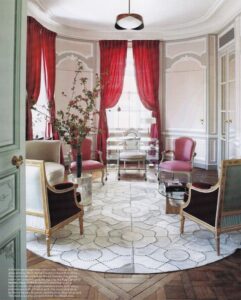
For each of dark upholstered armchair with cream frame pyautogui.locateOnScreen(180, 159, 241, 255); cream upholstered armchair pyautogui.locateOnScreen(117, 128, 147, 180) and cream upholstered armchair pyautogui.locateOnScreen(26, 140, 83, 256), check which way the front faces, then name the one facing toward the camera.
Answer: cream upholstered armchair pyautogui.locateOnScreen(117, 128, 147, 180)

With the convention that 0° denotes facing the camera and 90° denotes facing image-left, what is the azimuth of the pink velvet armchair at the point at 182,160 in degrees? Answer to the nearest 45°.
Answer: approximately 45°

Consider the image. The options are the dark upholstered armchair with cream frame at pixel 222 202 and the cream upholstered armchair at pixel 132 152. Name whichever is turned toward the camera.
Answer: the cream upholstered armchair at pixel 132 152

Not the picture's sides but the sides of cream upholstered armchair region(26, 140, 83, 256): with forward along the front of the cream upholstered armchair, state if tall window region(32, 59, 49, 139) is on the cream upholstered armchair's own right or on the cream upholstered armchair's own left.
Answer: on the cream upholstered armchair's own left

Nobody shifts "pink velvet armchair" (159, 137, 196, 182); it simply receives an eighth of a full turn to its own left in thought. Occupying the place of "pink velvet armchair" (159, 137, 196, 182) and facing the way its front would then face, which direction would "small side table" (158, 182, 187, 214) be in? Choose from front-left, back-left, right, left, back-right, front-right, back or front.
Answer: front

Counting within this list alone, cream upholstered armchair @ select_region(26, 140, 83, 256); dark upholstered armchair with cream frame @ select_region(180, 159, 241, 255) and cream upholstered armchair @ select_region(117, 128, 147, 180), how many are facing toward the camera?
1

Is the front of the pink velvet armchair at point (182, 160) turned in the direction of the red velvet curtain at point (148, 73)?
no

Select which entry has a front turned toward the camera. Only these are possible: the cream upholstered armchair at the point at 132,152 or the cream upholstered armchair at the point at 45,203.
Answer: the cream upholstered armchair at the point at 132,152

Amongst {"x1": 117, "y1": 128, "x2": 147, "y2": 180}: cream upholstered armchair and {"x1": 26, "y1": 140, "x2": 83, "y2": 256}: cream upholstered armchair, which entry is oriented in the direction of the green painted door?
{"x1": 117, "y1": 128, "x2": 147, "y2": 180}: cream upholstered armchair

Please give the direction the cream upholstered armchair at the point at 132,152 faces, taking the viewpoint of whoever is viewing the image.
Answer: facing the viewer
